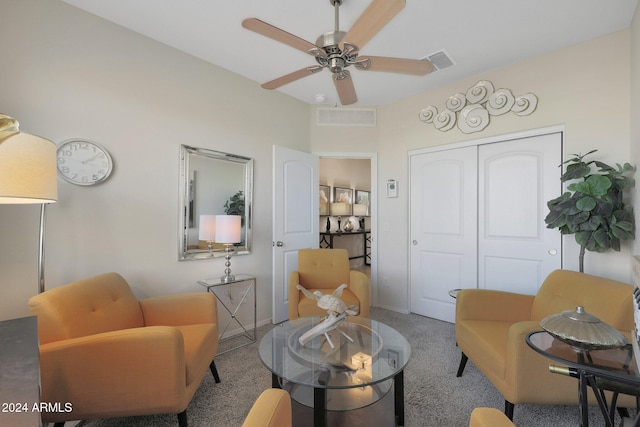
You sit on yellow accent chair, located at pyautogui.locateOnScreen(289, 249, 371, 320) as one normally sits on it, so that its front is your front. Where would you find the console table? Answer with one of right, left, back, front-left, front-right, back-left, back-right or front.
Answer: back

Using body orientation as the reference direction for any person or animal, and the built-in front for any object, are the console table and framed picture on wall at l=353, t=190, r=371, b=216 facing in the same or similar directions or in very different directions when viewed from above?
same or similar directions

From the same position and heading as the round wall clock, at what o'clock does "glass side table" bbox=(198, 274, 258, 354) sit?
The glass side table is roughly at 9 o'clock from the round wall clock.

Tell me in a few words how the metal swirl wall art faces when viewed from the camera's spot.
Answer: facing the viewer

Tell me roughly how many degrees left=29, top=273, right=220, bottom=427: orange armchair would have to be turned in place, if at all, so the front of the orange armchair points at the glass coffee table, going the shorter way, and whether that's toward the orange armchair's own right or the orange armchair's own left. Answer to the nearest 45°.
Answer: approximately 45° to the orange armchair's own left

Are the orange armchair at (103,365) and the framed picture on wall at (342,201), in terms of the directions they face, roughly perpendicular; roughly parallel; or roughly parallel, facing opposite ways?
roughly perpendicular

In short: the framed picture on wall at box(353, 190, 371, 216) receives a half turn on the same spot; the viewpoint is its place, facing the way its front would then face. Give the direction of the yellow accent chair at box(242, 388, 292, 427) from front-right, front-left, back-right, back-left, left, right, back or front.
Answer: back

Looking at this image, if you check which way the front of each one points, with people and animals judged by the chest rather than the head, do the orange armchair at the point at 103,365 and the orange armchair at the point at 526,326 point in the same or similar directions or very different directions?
very different directions

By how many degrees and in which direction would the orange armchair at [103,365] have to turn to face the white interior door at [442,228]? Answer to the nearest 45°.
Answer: approximately 45° to its left

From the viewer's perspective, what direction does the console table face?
toward the camera

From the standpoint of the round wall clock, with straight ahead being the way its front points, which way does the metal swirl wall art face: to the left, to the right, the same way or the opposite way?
to the right

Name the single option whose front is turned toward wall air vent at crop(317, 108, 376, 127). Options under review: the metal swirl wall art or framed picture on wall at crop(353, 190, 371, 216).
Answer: the framed picture on wall

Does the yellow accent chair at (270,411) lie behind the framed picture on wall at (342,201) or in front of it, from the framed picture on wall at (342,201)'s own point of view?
in front

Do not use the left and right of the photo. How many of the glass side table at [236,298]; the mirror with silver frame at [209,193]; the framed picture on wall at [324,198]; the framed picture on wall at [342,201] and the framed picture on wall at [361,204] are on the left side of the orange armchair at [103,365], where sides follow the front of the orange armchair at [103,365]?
5

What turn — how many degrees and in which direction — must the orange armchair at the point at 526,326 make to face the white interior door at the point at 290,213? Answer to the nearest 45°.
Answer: approximately 45° to its right

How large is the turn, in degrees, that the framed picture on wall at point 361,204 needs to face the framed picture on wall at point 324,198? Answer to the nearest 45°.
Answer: approximately 45° to its right

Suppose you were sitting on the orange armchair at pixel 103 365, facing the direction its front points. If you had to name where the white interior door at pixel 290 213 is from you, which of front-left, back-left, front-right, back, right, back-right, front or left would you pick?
left

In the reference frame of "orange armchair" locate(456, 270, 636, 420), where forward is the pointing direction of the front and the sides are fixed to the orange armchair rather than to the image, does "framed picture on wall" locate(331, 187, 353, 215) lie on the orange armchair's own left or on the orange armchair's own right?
on the orange armchair's own right
